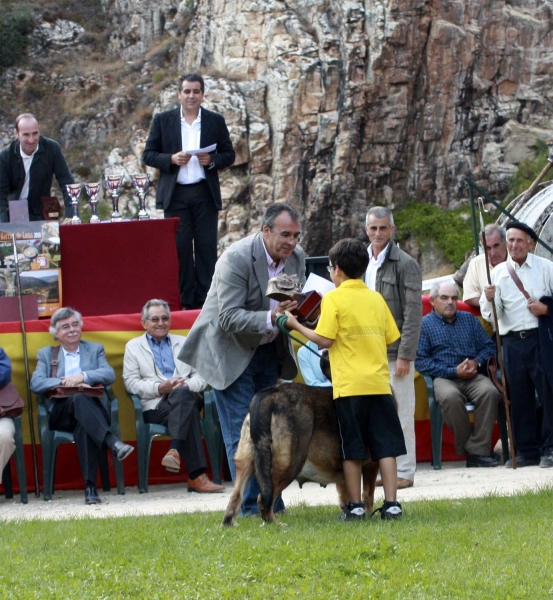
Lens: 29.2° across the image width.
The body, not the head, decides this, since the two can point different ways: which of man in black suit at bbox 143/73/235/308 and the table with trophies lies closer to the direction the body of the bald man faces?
the table with trophies

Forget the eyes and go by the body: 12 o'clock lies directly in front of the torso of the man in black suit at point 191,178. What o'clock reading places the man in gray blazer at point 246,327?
The man in gray blazer is roughly at 12 o'clock from the man in black suit.

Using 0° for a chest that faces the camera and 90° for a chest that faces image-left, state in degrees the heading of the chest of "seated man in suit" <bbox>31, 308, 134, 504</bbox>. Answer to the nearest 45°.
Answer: approximately 0°

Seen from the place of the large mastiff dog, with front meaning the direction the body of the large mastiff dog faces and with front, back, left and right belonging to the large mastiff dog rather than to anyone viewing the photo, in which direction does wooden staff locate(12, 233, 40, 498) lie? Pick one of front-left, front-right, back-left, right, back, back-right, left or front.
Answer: left

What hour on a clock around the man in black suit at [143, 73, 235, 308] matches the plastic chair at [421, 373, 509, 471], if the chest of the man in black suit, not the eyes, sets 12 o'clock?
The plastic chair is roughly at 10 o'clock from the man in black suit.
